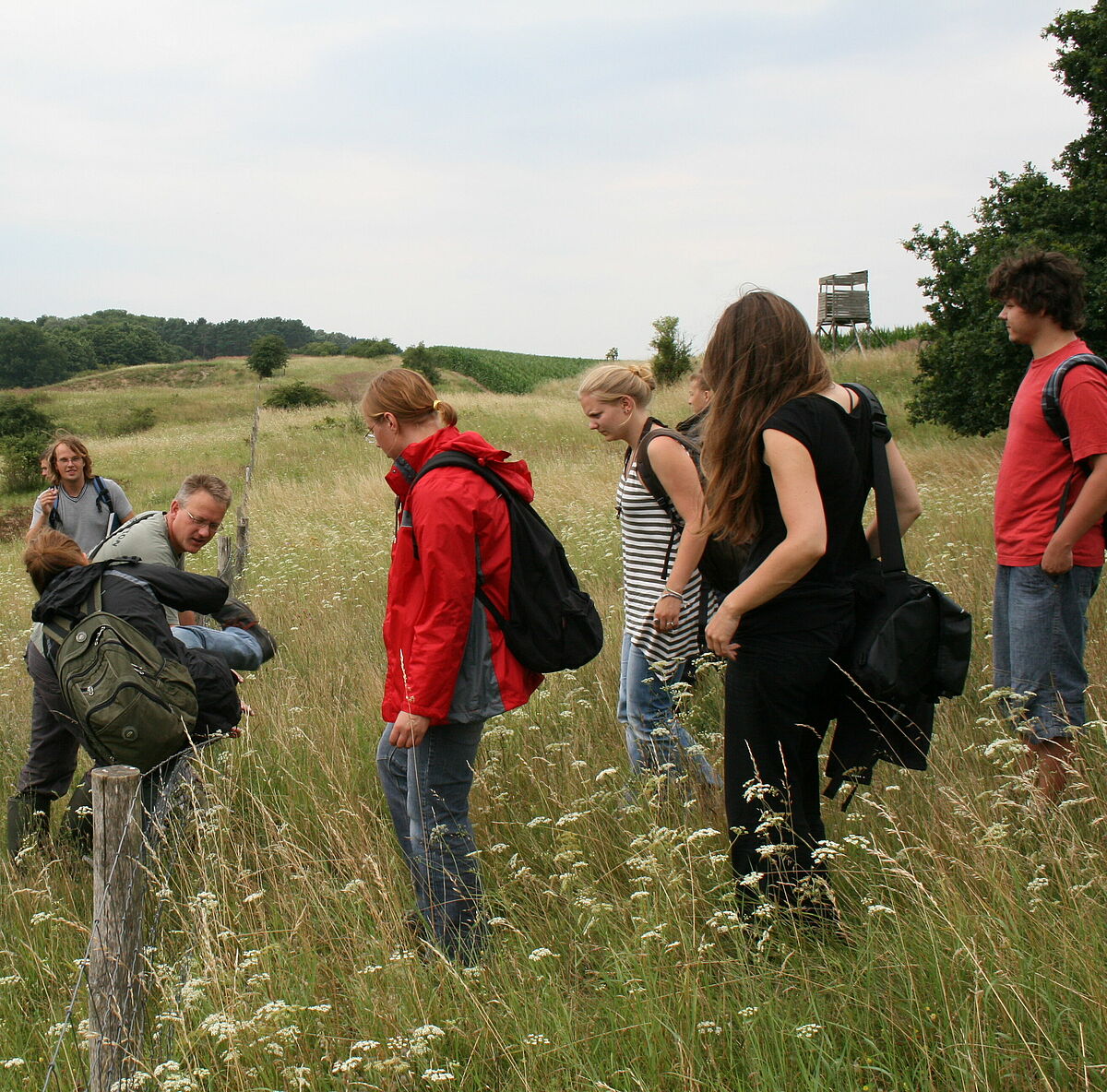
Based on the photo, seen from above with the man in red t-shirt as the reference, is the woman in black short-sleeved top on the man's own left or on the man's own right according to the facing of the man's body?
on the man's own left

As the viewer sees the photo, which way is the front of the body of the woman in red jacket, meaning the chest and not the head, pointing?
to the viewer's left

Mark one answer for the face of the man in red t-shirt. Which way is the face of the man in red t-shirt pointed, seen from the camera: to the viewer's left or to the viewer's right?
to the viewer's left

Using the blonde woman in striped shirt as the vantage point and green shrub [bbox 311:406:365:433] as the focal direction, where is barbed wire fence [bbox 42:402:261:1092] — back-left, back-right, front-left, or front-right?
back-left

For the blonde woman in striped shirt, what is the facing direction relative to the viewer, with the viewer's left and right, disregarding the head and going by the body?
facing to the left of the viewer

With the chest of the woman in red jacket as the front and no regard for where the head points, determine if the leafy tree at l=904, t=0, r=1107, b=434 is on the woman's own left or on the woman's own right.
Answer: on the woman's own right

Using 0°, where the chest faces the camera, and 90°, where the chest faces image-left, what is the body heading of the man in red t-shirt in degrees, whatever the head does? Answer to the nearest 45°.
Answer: approximately 90°

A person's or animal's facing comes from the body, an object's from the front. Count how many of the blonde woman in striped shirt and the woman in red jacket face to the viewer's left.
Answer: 2

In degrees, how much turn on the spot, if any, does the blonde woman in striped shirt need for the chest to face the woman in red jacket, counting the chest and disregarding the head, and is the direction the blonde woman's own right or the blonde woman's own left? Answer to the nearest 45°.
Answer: approximately 45° to the blonde woman's own left

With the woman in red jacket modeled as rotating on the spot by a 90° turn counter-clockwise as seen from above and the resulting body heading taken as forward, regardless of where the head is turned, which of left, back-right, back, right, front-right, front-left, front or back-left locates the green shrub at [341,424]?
back

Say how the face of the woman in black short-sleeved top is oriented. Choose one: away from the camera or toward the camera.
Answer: away from the camera
